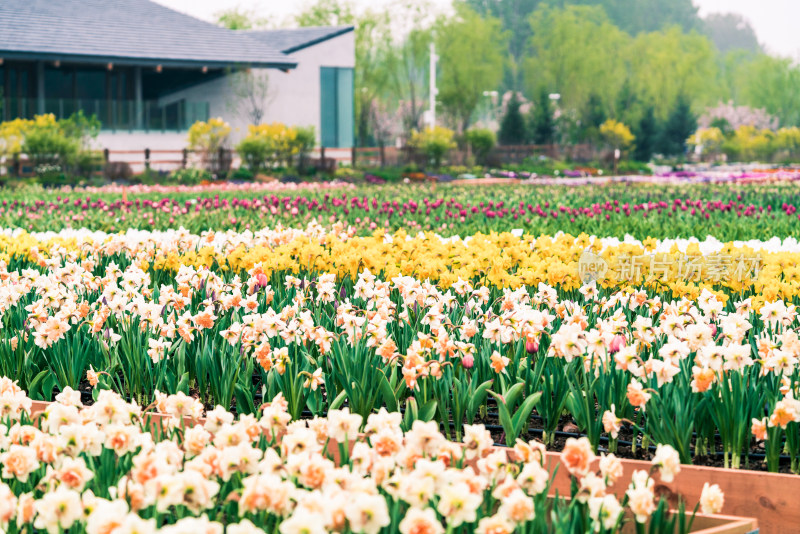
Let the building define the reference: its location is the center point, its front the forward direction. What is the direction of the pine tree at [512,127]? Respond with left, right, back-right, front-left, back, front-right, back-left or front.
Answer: back-left

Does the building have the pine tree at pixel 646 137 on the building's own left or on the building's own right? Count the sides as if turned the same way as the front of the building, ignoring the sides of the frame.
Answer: on the building's own left

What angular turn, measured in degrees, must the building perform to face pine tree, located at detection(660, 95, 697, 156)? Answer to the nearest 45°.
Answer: approximately 135° to its left

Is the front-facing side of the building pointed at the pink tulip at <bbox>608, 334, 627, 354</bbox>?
yes

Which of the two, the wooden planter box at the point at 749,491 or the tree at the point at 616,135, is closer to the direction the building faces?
the wooden planter box

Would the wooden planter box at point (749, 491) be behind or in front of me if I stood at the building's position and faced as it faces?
in front

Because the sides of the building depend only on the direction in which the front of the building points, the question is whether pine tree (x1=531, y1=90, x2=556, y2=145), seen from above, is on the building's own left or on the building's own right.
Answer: on the building's own left

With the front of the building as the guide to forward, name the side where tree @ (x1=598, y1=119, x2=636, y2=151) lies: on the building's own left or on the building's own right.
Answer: on the building's own left

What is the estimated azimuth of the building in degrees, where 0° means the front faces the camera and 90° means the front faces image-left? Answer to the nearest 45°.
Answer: approximately 0°
